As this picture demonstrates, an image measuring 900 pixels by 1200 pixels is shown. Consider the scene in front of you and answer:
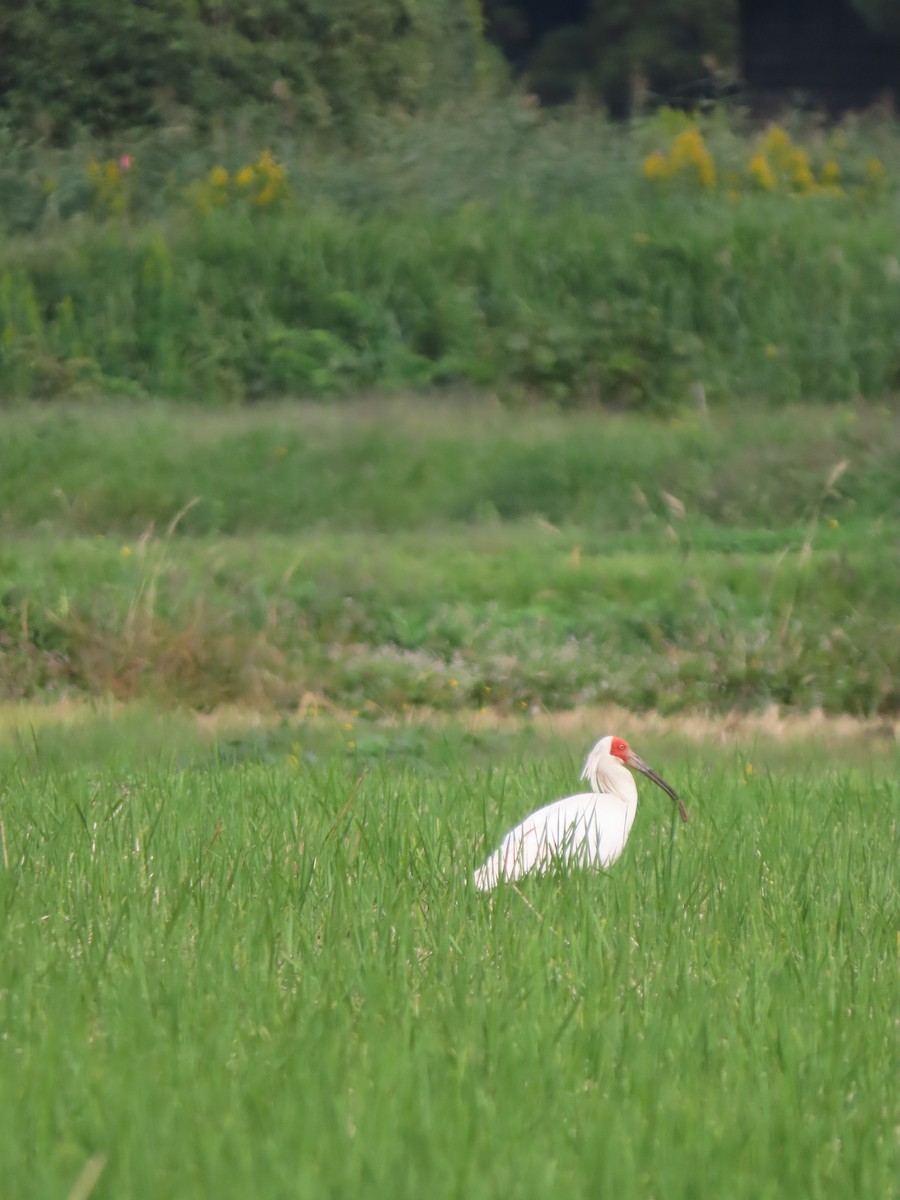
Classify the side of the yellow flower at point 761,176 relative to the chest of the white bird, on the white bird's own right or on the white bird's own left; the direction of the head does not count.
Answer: on the white bird's own left

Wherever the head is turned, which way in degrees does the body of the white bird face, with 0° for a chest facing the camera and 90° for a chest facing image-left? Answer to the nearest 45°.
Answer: approximately 270°

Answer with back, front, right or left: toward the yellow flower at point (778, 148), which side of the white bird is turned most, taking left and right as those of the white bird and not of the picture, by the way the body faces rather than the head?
left
